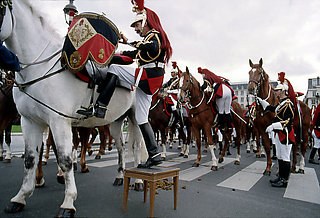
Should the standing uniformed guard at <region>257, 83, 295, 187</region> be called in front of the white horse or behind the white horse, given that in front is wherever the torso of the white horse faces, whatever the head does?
behind

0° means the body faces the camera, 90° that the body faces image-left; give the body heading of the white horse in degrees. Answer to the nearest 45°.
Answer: approximately 45°

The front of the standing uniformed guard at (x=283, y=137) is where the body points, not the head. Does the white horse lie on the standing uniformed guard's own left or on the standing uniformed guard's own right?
on the standing uniformed guard's own left

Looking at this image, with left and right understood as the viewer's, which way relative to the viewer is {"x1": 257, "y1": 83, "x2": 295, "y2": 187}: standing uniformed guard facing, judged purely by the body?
facing to the left of the viewer

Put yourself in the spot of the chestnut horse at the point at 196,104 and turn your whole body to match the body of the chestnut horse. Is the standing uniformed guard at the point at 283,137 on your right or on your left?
on your left

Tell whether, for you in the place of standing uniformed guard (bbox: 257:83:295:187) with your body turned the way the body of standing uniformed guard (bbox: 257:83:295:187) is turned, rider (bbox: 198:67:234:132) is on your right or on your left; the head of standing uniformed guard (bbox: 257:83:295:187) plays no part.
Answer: on your right

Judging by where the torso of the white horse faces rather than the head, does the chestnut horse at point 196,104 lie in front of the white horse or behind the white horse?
behind

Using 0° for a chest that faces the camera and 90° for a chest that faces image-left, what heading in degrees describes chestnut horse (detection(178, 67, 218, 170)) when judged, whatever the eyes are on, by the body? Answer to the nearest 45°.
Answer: approximately 45°
